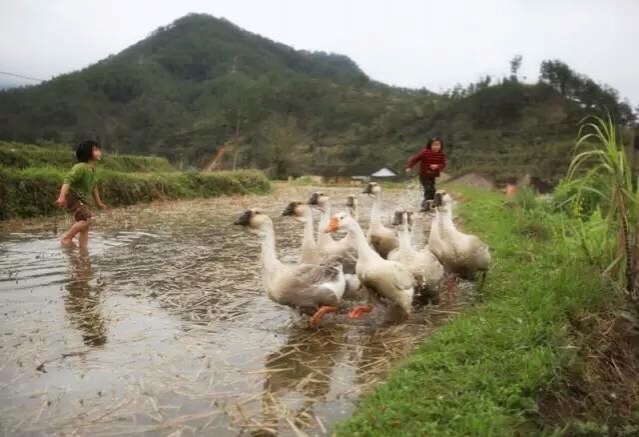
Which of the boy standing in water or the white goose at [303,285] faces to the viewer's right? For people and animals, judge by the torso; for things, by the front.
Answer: the boy standing in water

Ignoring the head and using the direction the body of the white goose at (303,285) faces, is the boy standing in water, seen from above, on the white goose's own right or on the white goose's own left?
on the white goose's own right

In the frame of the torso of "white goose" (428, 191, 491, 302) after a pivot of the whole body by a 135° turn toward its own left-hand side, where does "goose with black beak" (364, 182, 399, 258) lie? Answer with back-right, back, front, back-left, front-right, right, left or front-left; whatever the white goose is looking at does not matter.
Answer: back-left

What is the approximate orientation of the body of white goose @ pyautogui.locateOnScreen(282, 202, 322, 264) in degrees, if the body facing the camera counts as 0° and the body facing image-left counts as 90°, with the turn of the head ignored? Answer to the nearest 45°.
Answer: approximately 90°

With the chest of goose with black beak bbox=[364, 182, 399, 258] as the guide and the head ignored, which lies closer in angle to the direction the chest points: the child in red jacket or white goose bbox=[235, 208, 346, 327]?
the white goose

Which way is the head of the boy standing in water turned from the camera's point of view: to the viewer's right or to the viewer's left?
to the viewer's right

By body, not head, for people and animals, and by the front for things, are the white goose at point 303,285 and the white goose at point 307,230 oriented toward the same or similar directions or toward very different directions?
same or similar directions

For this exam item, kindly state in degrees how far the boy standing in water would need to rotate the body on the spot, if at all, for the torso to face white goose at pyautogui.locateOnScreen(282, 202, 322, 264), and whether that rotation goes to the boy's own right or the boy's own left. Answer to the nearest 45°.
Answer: approximately 45° to the boy's own right

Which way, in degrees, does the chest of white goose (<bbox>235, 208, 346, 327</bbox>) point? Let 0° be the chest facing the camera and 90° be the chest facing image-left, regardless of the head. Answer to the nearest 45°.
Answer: approximately 90°

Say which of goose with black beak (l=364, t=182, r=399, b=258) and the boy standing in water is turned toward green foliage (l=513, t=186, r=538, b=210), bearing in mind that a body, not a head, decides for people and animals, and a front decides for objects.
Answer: the boy standing in water

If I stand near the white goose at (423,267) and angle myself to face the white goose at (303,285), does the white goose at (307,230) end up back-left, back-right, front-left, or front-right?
front-right

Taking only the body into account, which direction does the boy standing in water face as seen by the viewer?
to the viewer's right

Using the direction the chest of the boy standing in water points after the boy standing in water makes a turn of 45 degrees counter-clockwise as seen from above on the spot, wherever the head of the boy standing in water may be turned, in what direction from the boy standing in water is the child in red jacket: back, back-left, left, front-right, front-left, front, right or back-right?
front-right

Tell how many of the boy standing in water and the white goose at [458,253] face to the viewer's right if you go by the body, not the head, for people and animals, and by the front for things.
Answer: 1
